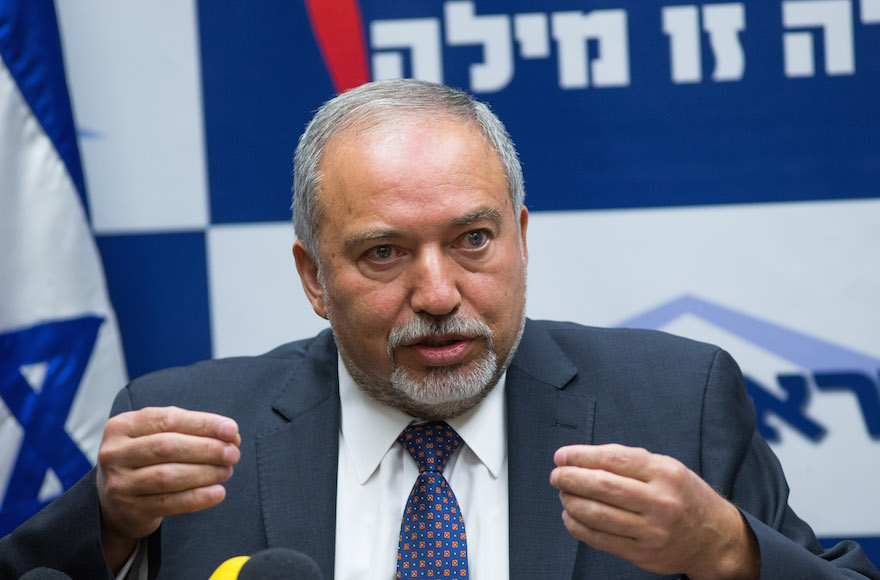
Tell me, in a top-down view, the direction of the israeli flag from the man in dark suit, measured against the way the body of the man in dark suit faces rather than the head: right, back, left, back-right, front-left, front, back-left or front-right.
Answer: back-right

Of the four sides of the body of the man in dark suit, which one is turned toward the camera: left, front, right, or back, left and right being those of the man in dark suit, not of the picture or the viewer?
front

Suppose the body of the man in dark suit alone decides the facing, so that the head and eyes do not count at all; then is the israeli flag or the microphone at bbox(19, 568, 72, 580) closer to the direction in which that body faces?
the microphone

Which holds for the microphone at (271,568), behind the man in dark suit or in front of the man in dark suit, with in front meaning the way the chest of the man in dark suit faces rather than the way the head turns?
in front

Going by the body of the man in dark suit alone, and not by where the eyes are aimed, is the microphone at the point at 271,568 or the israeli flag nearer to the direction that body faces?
the microphone

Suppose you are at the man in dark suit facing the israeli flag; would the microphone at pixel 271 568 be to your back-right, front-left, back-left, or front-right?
back-left
